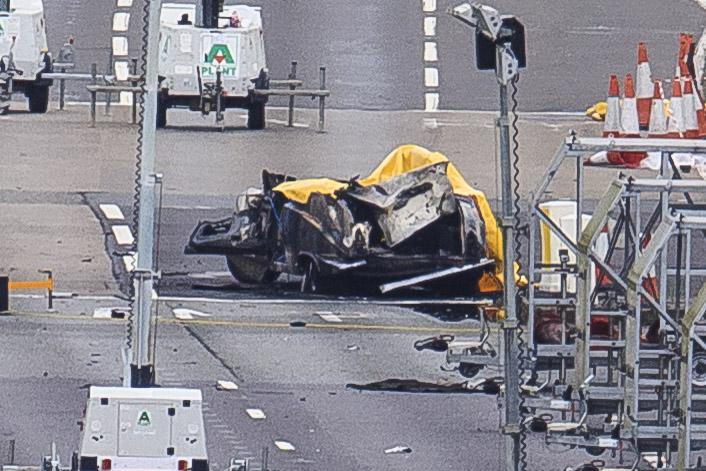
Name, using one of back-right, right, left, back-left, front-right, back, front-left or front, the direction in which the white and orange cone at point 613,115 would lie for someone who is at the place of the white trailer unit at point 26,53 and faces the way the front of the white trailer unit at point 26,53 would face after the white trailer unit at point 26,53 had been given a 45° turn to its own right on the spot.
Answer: back-left

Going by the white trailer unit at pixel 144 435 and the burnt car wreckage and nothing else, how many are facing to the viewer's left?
1

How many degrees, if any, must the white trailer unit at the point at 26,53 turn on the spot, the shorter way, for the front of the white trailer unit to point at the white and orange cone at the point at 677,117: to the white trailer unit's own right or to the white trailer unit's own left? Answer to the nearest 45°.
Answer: approximately 90° to the white trailer unit's own left

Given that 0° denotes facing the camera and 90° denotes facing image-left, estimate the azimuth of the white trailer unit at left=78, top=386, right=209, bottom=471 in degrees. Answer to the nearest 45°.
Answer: approximately 180°

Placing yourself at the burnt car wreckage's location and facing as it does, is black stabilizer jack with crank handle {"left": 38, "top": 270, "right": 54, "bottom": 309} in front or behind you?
in front

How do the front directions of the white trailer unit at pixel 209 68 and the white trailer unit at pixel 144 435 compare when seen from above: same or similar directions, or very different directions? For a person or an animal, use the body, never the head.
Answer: very different directions

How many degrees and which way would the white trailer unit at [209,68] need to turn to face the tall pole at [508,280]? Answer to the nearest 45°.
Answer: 0° — it already faces it

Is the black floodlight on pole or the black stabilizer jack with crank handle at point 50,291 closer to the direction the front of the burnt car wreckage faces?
the black stabilizer jack with crank handle

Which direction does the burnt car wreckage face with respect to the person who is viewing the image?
facing to the left of the viewer

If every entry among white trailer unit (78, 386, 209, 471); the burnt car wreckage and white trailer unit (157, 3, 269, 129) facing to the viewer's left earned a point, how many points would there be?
1

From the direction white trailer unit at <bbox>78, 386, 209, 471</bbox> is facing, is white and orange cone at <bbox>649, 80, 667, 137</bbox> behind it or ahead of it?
ahead
